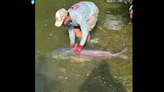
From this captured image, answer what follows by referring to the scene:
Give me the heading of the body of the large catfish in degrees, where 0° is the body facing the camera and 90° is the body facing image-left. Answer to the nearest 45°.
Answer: approximately 90°
